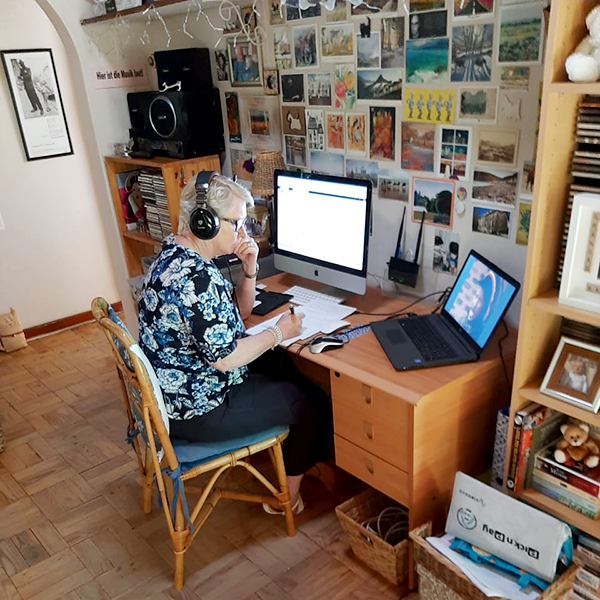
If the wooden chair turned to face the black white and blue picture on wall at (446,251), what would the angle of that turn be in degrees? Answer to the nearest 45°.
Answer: approximately 45° to its right

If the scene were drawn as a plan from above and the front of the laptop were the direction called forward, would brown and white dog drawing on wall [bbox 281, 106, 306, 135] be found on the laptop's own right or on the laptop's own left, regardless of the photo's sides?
on the laptop's own right

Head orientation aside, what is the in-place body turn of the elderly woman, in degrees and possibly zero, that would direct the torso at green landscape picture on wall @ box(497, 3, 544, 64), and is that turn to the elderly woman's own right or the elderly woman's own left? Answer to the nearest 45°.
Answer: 0° — they already face it

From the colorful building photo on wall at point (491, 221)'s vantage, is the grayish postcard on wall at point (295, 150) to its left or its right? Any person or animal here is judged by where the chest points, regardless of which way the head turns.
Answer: on its right

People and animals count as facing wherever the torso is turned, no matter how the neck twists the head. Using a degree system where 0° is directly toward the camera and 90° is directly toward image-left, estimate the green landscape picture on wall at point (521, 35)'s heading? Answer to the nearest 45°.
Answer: approximately 45°

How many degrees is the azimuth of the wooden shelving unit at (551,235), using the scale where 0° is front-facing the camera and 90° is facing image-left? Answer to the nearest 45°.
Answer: approximately 45°

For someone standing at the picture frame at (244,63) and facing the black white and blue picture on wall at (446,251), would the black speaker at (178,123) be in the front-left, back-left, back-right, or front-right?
back-right
